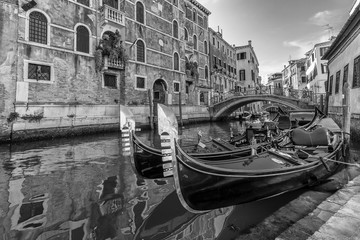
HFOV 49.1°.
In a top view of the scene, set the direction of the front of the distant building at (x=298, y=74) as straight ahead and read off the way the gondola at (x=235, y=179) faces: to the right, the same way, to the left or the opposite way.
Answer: the same way

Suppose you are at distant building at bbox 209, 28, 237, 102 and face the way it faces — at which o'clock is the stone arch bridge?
The stone arch bridge is roughly at 1 o'clock from the distant building.

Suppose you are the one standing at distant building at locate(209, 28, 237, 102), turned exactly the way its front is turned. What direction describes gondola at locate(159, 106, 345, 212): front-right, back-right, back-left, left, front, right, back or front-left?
front-right

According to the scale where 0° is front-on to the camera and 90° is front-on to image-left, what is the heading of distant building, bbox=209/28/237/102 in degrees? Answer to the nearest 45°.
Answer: approximately 315°

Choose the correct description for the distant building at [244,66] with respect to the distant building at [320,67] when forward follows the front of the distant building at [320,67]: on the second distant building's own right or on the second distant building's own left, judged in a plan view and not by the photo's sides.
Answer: on the second distant building's own right

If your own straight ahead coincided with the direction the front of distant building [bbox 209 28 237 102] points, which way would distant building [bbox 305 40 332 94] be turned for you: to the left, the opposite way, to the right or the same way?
the opposite way

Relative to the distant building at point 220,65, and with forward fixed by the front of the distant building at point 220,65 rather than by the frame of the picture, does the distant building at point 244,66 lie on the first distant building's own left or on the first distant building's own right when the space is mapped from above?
on the first distant building's own left

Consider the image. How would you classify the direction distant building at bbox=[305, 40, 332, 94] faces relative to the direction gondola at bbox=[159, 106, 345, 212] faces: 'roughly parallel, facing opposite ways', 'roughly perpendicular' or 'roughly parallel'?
roughly parallel

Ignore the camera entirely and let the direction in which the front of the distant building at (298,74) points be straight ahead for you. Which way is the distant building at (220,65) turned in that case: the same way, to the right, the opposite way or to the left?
the opposite way

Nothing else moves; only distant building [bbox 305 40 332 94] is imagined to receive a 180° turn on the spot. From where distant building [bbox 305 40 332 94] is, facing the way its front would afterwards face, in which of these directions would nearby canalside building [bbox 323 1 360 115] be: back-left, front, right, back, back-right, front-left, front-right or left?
back-right

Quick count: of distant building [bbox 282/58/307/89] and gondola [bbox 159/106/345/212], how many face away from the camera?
0

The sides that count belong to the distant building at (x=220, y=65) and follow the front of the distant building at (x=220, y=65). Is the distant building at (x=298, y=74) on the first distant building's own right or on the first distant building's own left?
on the first distant building's own left

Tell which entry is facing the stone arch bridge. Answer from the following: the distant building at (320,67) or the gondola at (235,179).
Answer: the distant building

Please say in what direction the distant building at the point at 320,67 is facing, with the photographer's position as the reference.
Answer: facing the viewer and to the left of the viewer
